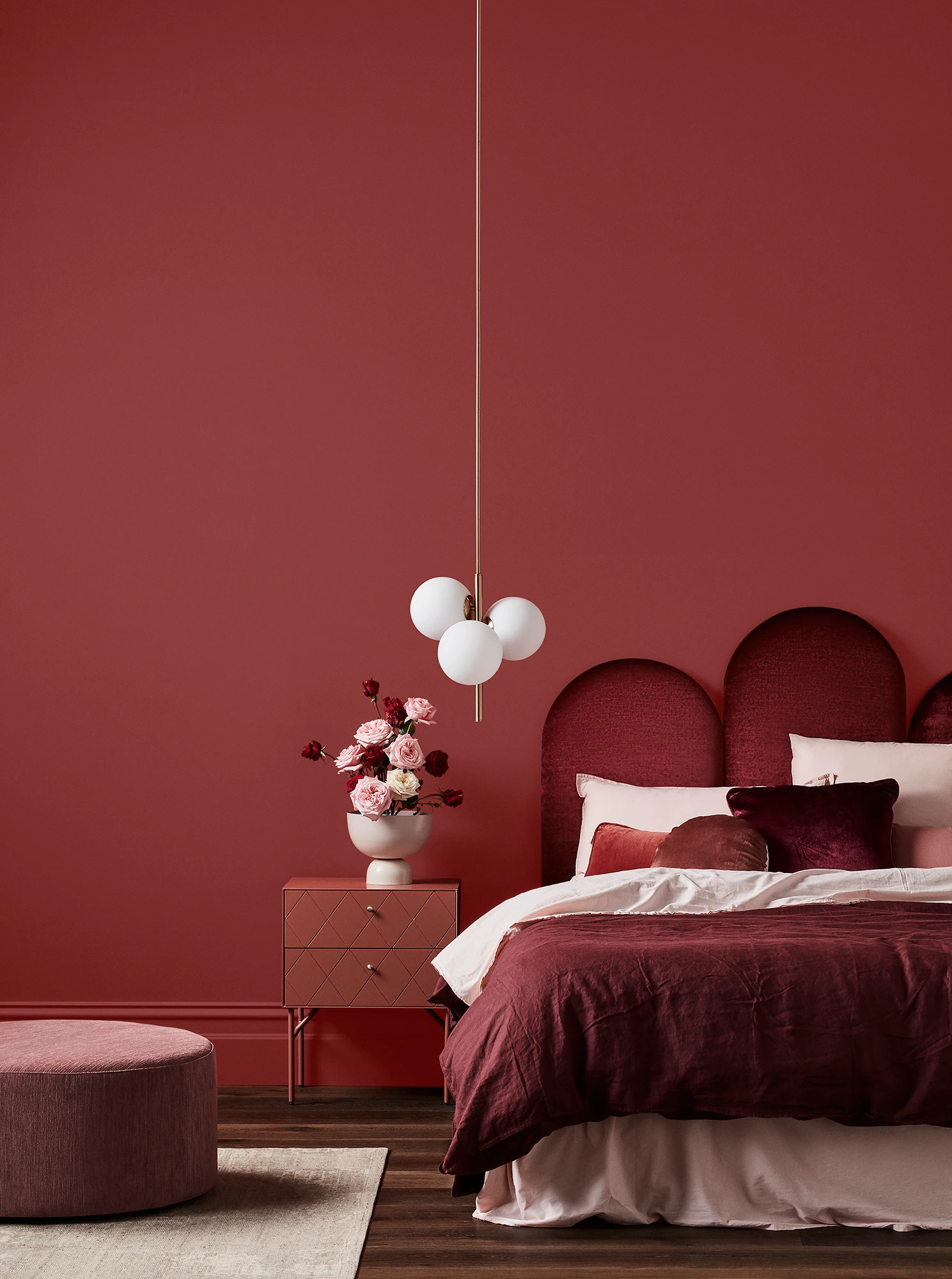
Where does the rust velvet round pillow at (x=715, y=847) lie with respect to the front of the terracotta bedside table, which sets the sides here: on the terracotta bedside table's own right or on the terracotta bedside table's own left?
on the terracotta bedside table's own left

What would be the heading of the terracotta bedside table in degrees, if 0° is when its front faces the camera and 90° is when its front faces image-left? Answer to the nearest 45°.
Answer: approximately 0°

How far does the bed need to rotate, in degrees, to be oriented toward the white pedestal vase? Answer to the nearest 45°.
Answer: approximately 135° to its right

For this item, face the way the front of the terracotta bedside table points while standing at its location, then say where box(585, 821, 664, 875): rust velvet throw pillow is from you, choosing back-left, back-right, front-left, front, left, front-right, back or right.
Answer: left

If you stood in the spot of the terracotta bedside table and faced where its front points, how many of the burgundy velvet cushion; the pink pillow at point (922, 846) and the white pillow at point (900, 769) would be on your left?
3

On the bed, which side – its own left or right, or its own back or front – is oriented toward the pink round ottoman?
right

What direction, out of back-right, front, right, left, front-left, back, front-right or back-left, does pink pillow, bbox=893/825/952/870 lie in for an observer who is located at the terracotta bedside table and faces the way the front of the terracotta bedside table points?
left

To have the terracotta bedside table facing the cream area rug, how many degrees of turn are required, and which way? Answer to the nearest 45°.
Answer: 0° — it already faces it

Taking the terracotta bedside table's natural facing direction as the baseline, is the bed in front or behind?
in front

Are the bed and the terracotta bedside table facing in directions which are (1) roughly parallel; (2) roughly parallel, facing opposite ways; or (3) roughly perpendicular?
roughly parallel

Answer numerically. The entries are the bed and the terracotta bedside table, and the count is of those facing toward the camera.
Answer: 2

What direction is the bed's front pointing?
toward the camera

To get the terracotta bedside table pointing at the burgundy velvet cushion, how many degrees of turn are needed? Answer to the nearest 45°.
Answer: approximately 90° to its left
